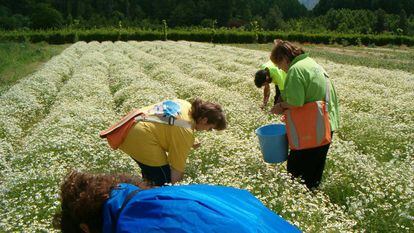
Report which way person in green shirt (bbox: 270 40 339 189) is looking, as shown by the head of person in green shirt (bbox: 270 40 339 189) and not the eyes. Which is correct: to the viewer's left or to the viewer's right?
to the viewer's left

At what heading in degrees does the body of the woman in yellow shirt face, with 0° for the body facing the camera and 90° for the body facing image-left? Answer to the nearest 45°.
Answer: approximately 270°

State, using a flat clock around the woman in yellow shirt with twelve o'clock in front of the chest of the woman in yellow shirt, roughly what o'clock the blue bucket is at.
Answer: The blue bucket is roughly at 11 o'clock from the woman in yellow shirt.
